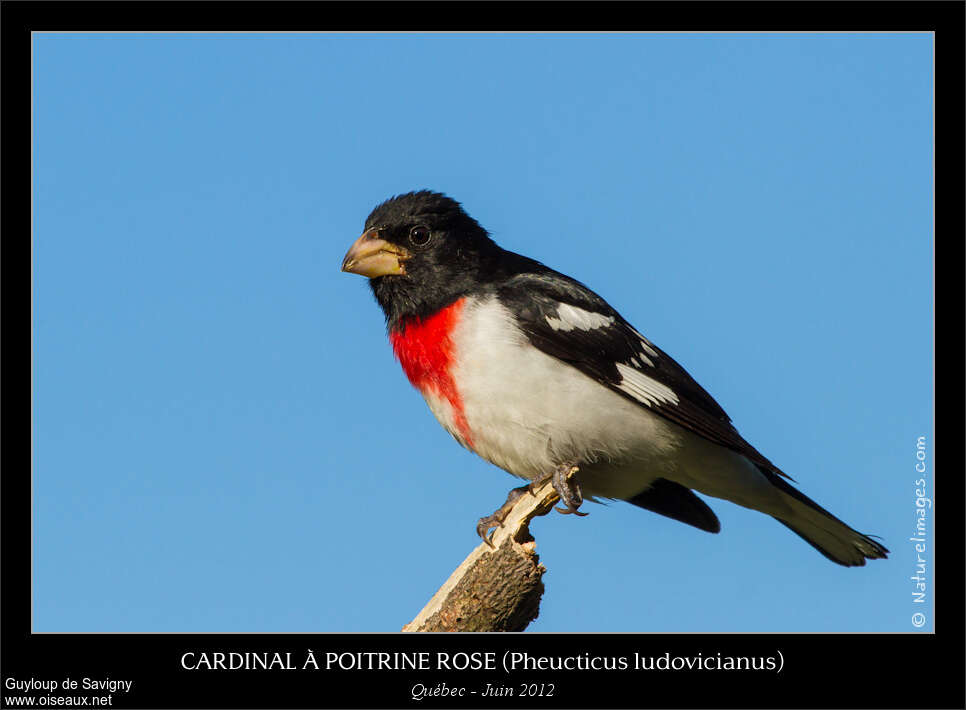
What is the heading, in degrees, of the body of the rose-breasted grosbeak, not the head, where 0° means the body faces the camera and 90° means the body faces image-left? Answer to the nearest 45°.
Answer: approximately 90°
